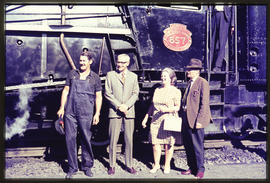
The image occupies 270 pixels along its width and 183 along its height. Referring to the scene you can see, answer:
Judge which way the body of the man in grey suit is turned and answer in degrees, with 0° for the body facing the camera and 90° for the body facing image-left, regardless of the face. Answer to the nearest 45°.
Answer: approximately 0°

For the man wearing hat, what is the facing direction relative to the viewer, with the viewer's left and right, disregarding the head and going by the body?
facing the viewer and to the left of the viewer

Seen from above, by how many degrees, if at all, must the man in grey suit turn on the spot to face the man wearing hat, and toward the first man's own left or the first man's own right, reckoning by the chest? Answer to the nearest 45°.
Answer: approximately 90° to the first man's own left

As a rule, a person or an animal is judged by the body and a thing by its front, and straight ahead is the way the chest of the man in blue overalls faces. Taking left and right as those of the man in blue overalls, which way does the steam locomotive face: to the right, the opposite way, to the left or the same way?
to the right

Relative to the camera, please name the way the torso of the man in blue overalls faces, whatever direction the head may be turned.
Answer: toward the camera

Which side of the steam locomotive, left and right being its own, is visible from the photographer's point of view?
left

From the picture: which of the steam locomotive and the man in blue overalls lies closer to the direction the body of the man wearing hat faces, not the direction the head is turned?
the man in blue overalls

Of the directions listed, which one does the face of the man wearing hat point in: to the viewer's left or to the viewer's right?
to the viewer's left
